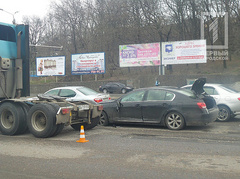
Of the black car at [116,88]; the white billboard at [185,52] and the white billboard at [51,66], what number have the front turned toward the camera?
2

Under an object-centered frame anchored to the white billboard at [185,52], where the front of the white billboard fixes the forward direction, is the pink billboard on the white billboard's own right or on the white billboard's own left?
on the white billboard's own right

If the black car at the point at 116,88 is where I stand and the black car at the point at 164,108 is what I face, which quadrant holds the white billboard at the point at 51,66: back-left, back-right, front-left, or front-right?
back-right

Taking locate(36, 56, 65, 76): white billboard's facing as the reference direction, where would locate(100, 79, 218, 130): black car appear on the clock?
The black car is roughly at 12 o'clock from the white billboard.

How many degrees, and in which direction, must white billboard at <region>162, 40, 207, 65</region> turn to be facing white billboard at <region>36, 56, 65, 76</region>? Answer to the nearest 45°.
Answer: approximately 90° to its right
